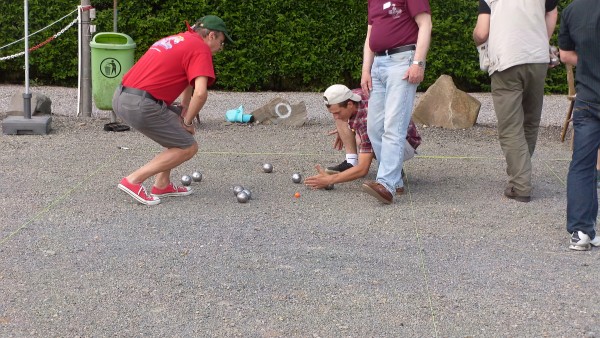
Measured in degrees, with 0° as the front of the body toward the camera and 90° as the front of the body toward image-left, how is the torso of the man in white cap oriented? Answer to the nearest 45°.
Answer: approximately 90°

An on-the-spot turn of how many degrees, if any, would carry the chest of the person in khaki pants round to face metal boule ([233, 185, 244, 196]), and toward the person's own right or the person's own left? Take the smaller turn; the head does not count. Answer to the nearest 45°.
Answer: approximately 90° to the person's own left

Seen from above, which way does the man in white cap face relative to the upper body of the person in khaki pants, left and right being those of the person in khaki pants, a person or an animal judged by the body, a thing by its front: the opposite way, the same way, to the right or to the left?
to the left

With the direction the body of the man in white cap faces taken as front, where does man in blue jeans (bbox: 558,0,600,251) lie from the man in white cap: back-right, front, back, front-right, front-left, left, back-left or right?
back-left

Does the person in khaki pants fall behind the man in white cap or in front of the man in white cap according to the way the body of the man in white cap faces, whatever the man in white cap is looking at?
behind

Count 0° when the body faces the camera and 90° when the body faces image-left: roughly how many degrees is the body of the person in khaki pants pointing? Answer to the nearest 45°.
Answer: approximately 180°

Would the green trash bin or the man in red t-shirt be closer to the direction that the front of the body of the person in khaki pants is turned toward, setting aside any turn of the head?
the green trash bin

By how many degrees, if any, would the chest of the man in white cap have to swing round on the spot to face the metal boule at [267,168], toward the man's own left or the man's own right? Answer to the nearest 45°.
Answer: approximately 45° to the man's own right

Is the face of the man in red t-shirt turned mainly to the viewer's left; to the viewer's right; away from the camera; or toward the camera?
to the viewer's right

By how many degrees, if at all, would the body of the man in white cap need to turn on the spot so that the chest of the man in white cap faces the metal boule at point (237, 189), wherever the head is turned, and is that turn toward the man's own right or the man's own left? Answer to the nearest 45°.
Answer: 0° — they already face it

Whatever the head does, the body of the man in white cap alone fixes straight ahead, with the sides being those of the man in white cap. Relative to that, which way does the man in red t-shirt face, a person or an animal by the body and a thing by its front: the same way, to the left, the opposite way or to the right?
the opposite way

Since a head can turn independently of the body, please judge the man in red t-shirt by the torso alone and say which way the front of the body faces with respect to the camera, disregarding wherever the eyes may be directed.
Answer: to the viewer's right

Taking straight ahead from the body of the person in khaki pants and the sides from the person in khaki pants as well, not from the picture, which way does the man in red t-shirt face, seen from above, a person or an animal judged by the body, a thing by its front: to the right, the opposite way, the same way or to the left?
to the right

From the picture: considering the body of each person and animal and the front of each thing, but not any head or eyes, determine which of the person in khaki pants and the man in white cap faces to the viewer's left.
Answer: the man in white cap
